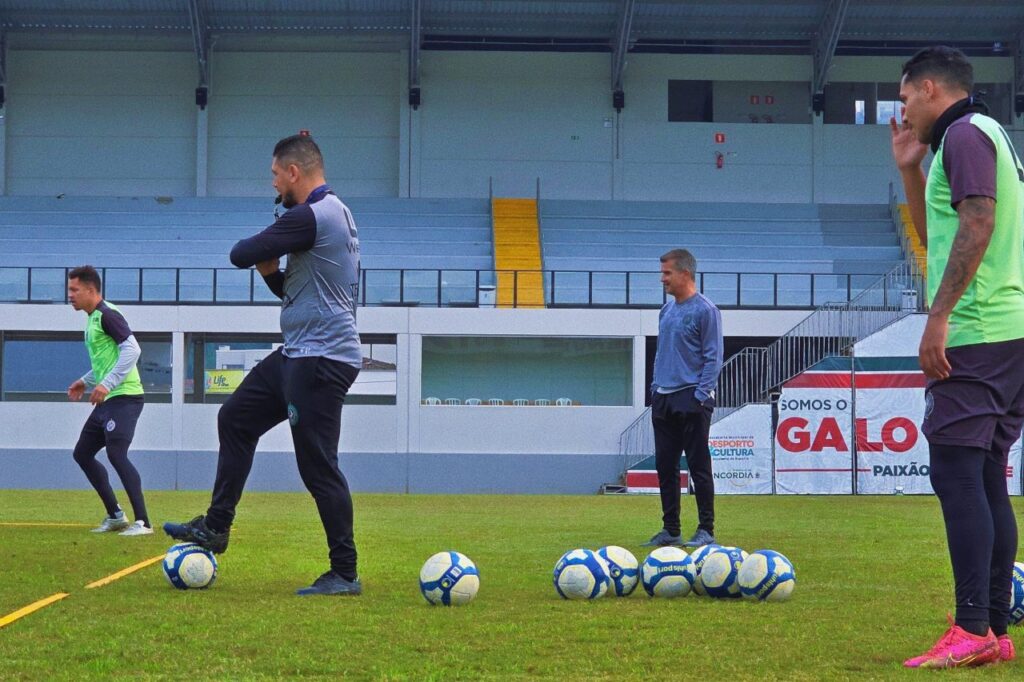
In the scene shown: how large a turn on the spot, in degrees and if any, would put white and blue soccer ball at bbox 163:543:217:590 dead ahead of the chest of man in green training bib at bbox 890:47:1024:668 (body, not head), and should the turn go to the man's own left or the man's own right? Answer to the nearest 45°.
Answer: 0° — they already face it

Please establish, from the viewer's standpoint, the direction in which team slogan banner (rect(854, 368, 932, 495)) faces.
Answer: facing the viewer

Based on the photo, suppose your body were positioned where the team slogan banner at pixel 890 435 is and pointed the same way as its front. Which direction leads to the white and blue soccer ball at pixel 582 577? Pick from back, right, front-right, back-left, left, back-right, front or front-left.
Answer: front

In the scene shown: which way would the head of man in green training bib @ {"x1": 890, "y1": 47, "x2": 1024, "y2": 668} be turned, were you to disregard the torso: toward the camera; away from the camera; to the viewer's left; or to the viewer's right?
to the viewer's left

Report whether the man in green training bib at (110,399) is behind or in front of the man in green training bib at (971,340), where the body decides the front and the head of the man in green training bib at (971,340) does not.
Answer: in front

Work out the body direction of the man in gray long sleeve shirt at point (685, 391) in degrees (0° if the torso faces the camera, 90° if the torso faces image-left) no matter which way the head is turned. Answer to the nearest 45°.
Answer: approximately 45°

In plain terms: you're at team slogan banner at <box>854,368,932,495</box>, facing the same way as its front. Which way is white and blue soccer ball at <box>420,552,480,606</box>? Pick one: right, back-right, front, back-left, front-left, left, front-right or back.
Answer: front

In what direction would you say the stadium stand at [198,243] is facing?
toward the camera

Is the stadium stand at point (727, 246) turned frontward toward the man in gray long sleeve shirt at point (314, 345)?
yes

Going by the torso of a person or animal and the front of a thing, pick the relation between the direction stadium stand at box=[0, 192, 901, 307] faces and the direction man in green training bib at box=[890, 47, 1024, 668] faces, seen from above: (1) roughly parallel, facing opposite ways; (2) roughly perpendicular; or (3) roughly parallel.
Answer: roughly perpendicular

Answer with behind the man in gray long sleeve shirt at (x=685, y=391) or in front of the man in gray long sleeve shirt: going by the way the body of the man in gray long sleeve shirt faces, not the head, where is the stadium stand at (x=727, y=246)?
behind

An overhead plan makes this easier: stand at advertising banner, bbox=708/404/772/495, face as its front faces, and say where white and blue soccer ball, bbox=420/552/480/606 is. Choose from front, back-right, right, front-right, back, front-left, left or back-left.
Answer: front

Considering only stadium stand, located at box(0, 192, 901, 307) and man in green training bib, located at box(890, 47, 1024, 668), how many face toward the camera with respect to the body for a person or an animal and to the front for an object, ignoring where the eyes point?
1

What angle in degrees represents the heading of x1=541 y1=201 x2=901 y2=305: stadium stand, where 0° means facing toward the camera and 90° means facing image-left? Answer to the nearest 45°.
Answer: approximately 0°
